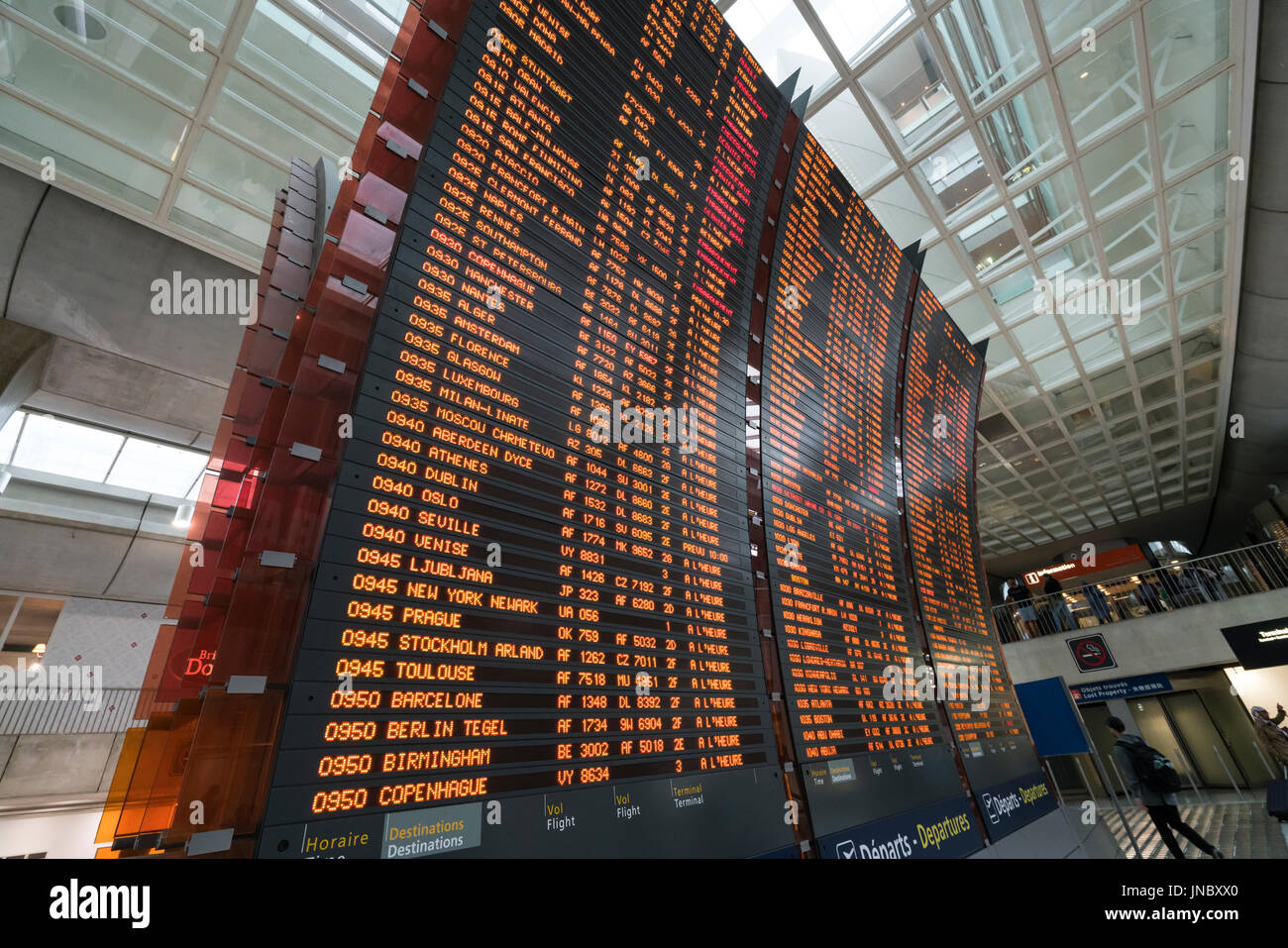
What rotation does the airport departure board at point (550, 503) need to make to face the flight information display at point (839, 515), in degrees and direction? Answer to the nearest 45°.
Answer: approximately 90° to its left

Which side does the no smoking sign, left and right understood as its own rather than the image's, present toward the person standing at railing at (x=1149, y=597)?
left

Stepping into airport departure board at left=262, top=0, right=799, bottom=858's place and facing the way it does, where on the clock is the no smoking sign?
The no smoking sign is roughly at 9 o'clock from the airport departure board.

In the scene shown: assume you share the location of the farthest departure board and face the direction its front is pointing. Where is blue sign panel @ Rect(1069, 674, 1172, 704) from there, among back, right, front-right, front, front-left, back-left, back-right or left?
back-left

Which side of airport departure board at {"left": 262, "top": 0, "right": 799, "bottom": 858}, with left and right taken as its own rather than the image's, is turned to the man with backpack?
left

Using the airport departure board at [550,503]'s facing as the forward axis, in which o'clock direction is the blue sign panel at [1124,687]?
The blue sign panel is roughly at 9 o'clock from the airport departure board.
